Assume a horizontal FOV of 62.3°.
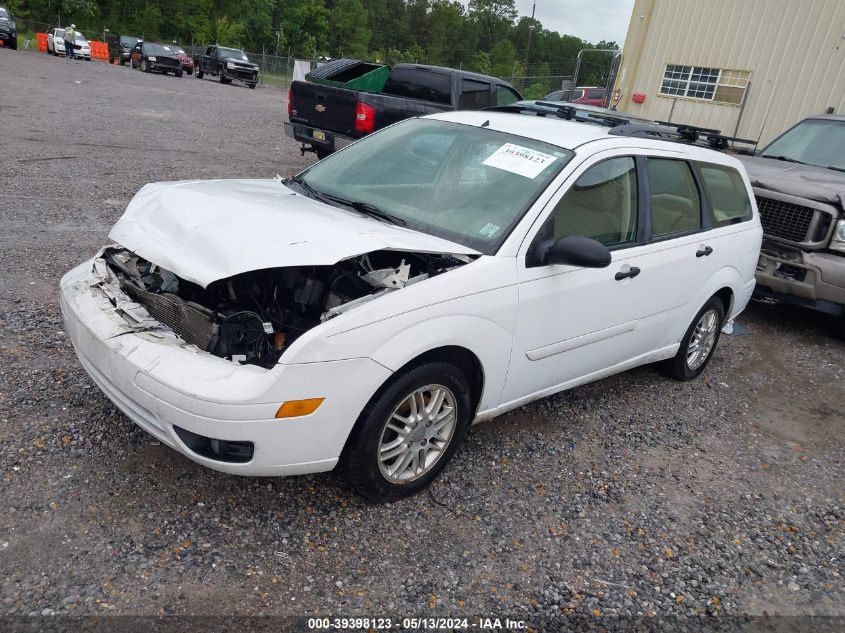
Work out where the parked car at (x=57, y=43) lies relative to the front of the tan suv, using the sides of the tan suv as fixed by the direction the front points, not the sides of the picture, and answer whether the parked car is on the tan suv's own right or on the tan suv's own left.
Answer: on the tan suv's own right

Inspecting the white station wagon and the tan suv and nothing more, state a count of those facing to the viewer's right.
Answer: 0

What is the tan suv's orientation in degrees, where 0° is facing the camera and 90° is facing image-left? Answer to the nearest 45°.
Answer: approximately 45°

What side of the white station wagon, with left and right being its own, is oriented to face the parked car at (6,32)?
right

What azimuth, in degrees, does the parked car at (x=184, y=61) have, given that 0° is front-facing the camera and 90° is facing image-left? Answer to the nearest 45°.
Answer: approximately 315°

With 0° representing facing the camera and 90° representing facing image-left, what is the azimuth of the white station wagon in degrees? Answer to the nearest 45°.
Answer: approximately 45°

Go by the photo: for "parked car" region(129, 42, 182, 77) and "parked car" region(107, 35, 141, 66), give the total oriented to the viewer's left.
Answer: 0

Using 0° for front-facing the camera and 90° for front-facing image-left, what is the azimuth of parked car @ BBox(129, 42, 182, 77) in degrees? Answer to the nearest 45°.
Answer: approximately 315°

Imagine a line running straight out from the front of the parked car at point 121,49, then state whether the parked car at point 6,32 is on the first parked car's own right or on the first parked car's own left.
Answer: on the first parked car's own right

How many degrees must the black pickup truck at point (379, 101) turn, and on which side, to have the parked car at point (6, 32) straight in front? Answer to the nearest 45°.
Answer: approximately 90° to its left
